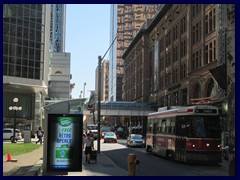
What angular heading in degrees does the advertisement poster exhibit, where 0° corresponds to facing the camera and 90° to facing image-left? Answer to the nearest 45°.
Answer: approximately 0°

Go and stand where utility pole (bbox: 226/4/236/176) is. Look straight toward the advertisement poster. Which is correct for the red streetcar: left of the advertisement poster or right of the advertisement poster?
right
